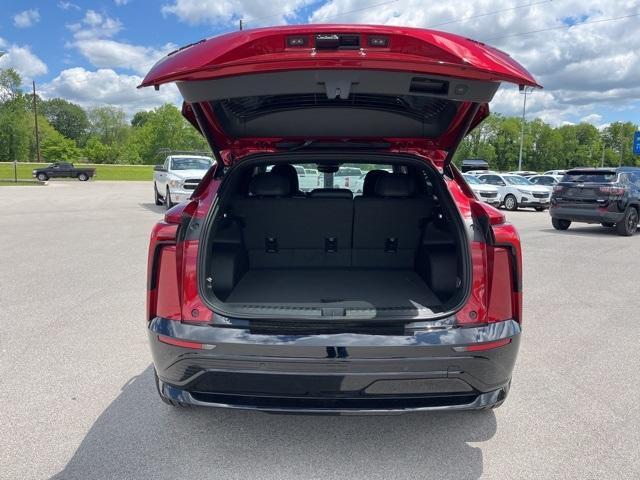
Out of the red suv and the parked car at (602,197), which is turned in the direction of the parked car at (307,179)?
the red suv

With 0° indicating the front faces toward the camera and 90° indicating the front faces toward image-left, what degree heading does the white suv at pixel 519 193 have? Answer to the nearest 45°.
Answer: approximately 315°

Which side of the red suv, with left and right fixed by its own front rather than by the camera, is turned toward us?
back

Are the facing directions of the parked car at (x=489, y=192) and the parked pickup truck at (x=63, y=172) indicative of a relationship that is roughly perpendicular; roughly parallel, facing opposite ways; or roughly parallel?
roughly perpendicular

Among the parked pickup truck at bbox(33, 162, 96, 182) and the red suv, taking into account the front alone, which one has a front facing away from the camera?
the red suv

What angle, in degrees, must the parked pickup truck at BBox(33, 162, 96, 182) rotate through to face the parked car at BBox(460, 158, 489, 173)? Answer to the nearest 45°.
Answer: approximately 135° to its left

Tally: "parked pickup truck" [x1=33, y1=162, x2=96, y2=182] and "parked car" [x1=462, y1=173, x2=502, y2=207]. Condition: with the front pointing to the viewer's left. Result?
1

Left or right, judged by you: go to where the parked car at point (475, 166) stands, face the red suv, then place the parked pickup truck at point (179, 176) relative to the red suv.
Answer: right

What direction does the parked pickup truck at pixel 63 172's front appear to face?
to the viewer's left

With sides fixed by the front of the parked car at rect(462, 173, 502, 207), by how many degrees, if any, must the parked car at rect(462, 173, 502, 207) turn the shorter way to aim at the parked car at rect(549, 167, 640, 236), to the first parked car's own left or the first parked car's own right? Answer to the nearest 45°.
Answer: approximately 45° to the first parked car's own right

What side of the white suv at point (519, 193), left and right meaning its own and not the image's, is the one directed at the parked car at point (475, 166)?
back

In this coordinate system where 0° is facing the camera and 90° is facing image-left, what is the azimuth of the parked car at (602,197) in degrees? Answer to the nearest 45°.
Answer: approximately 225°

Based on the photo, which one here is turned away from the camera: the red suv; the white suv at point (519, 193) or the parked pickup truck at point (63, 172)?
the red suv

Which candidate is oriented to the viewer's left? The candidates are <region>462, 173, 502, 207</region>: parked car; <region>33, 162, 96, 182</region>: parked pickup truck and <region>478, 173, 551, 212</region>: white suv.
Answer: <region>33, 162, 96, 182</region>: parked pickup truck
